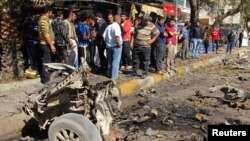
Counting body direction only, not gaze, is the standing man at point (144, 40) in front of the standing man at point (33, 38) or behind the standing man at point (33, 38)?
in front

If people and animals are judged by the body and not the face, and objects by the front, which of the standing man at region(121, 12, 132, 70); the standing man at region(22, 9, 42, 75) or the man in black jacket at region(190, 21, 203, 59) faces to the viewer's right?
the standing man at region(22, 9, 42, 75)

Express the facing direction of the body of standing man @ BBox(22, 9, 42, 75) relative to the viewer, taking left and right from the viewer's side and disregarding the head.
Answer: facing to the right of the viewer

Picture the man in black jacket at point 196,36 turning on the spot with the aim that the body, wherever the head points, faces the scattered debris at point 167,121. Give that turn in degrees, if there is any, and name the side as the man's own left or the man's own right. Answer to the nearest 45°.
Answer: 0° — they already face it

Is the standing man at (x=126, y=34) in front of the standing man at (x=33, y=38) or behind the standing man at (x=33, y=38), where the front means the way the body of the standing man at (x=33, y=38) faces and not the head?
in front

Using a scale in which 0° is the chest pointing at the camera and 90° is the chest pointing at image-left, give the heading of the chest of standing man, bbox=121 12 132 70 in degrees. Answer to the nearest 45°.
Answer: approximately 45°
